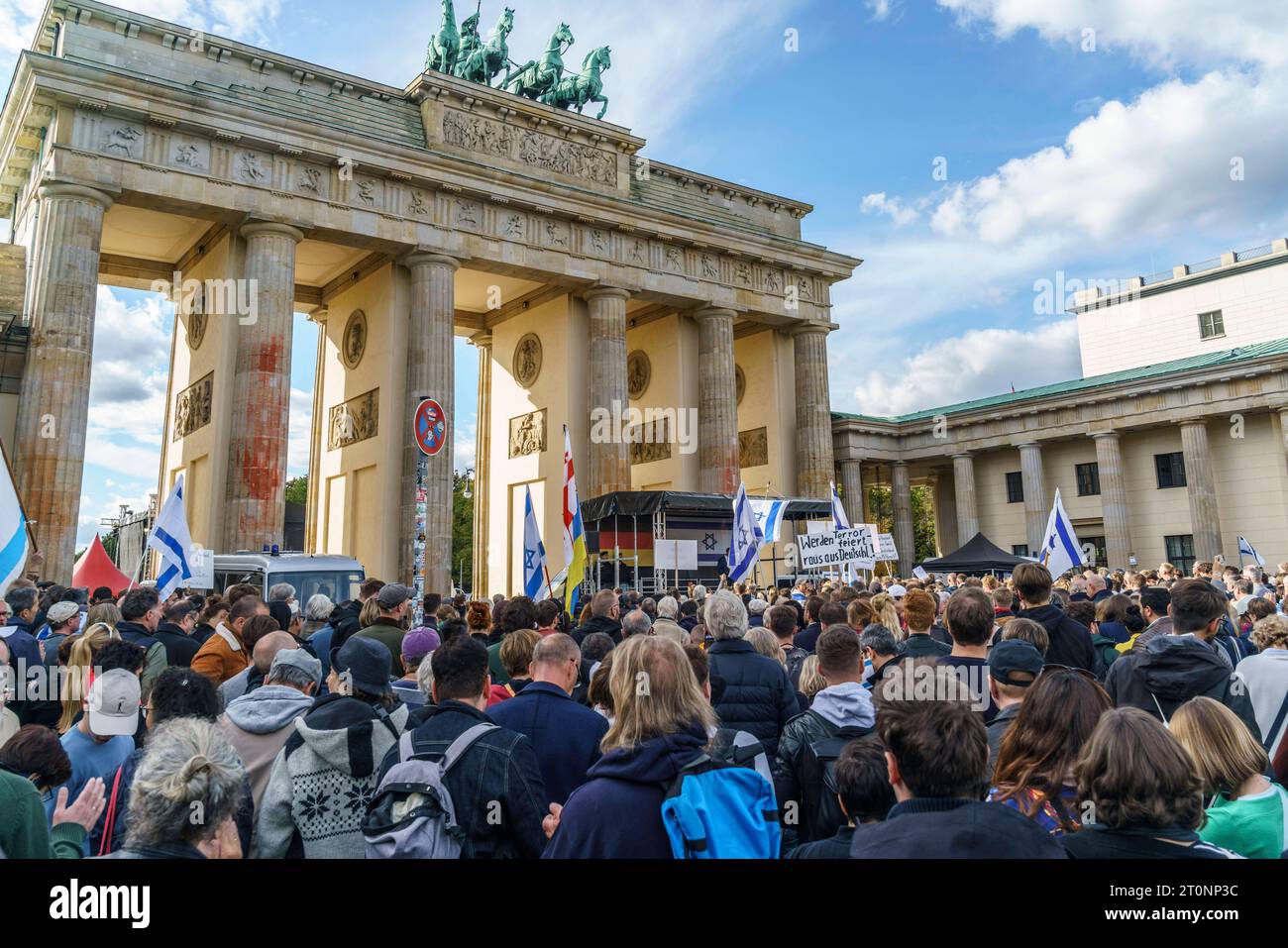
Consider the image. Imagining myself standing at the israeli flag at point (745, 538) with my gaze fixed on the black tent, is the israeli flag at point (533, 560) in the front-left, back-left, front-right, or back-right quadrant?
back-left

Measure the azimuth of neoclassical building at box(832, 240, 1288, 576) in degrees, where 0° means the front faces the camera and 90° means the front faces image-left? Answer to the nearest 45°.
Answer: approximately 45°

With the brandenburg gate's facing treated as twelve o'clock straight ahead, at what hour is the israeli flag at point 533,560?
The israeli flag is roughly at 1 o'clock from the brandenburg gate.

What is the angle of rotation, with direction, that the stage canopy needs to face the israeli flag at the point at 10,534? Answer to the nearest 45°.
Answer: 0° — it already faces it

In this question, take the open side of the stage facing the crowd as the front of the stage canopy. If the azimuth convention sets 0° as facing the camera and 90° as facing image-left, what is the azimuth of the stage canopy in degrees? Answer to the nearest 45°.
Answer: approximately 0°

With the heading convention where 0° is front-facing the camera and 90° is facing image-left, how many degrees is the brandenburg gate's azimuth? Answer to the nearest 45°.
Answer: approximately 315°

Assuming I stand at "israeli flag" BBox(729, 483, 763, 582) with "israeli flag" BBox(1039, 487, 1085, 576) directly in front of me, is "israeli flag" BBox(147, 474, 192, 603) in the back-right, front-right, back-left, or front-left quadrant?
back-right

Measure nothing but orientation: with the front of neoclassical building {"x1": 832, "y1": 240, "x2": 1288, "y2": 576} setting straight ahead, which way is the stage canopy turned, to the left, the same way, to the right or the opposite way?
to the left
